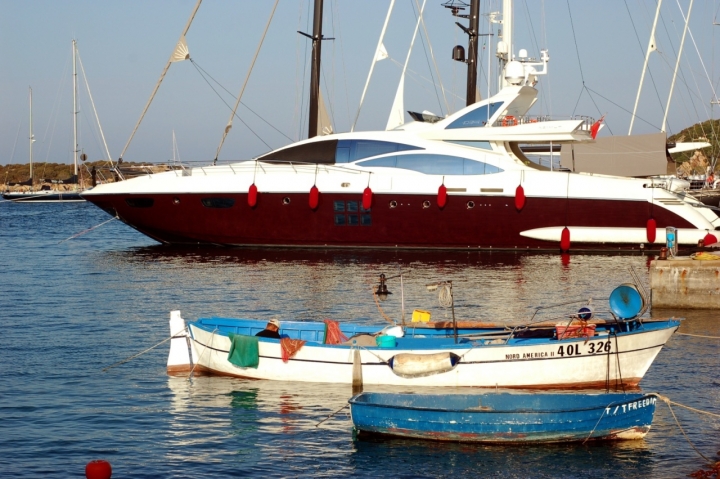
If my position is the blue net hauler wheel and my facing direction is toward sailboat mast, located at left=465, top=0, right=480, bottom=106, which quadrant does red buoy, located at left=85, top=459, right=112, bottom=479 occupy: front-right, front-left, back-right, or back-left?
back-left

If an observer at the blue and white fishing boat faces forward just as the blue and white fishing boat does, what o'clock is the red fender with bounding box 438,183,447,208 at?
The red fender is roughly at 9 o'clock from the blue and white fishing boat.

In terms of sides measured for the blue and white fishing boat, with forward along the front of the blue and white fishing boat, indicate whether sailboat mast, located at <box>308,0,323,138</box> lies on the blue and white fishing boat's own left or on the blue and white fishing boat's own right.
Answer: on the blue and white fishing boat's own left

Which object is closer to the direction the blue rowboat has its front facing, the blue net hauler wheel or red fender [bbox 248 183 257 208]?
the blue net hauler wheel

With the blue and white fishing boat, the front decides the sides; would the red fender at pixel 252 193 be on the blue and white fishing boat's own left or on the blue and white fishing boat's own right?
on the blue and white fishing boat's own left

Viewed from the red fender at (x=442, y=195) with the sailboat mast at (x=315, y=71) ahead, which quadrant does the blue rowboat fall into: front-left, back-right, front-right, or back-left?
back-left

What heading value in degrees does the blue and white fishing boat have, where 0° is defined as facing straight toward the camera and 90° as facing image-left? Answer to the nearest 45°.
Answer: approximately 270°

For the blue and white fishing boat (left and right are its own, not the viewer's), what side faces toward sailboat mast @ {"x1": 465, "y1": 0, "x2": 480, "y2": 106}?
left
